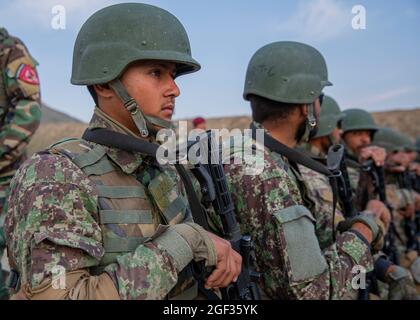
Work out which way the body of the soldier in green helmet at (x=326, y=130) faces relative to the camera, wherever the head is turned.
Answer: to the viewer's right

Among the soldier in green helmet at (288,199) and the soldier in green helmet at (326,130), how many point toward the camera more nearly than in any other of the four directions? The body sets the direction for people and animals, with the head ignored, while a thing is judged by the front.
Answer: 0

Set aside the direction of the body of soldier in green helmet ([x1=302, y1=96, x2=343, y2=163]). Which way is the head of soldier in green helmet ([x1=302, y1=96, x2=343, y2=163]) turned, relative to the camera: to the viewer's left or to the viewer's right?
to the viewer's right

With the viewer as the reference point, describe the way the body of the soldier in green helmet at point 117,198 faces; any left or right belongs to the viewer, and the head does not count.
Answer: facing the viewer and to the right of the viewer

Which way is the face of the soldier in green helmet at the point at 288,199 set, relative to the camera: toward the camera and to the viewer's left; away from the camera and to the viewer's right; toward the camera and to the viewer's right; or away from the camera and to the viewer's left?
away from the camera and to the viewer's right

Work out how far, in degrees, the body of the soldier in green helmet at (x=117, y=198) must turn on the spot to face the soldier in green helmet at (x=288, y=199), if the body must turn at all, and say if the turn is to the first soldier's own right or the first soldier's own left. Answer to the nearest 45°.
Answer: approximately 90° to the first soldier's own left

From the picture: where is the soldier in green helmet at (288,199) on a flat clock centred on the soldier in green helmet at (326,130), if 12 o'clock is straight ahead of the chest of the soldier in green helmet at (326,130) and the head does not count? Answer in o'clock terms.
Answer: the soldier in green helmet at (288,199) is roughly at 3 o'clock from the soldier in green helmet at (326,130).

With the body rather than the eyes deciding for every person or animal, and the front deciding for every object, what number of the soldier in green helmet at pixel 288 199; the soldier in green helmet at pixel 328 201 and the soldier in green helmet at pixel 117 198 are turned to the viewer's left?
0

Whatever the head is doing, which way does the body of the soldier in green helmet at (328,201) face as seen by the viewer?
to the viewer's right

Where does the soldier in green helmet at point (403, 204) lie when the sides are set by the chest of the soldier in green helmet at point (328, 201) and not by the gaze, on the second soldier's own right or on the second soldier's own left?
on the second soldier's own left

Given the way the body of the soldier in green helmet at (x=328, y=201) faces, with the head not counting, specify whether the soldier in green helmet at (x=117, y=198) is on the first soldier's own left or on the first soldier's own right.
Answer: on the first soldier's own right

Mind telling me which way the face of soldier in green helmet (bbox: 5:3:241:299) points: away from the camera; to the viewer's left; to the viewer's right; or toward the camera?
to the viewer's right

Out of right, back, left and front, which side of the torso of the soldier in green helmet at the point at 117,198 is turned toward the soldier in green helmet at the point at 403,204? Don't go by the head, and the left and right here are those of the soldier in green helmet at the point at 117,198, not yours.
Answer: left
